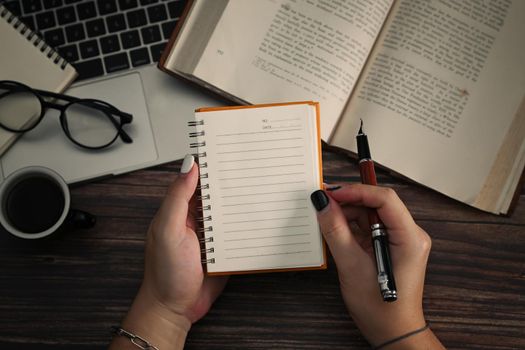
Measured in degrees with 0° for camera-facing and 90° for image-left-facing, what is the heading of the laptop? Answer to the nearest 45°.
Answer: approximately 0°
